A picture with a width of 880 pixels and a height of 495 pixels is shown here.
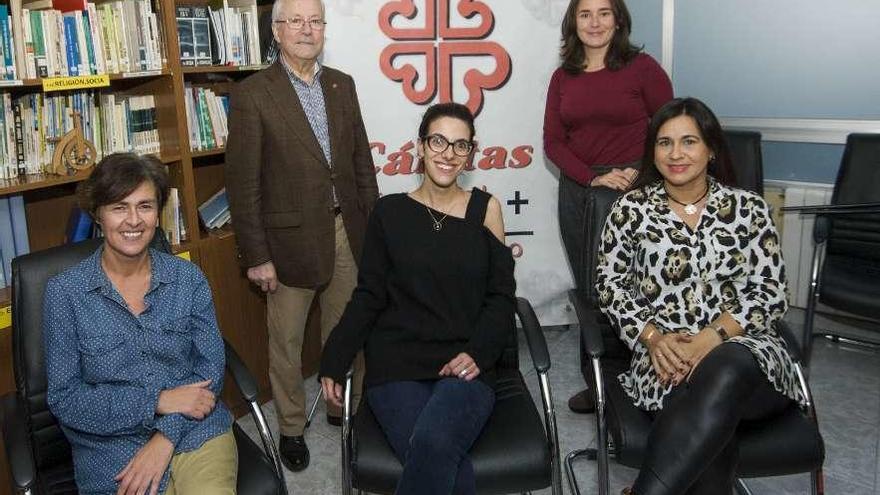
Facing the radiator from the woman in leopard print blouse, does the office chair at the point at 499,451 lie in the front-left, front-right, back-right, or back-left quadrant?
back-left

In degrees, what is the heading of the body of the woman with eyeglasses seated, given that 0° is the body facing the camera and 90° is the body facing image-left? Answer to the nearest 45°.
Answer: approximately 0°

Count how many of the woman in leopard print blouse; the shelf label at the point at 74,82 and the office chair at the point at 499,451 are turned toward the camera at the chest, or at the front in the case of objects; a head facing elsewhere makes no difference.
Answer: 3
